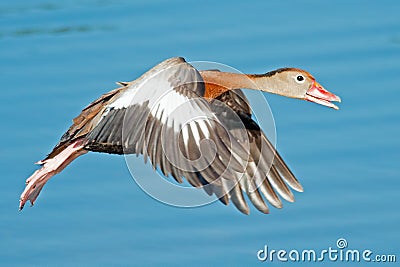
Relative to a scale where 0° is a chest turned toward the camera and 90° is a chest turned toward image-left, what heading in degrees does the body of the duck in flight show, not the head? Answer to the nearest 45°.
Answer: approximately 270°
